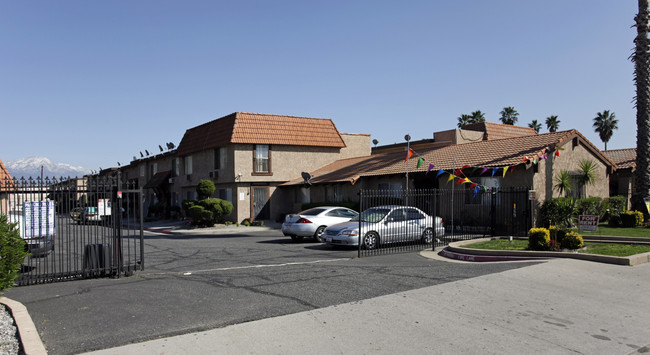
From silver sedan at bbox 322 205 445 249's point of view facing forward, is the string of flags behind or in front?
behind

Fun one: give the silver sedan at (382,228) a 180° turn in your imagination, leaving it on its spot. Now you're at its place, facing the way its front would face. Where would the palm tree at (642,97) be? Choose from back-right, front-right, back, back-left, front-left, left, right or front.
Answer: front

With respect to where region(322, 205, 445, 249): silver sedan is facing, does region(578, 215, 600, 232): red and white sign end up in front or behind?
behind

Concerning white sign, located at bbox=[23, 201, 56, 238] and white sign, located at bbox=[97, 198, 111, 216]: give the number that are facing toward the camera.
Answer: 2

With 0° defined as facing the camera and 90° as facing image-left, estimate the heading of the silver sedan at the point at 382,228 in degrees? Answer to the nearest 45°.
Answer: approximately 45°

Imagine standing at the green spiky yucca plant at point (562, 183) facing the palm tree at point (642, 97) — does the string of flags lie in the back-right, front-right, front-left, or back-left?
back-left

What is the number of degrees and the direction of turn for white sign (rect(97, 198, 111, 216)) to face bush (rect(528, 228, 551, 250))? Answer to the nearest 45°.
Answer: approximately 90° to its left

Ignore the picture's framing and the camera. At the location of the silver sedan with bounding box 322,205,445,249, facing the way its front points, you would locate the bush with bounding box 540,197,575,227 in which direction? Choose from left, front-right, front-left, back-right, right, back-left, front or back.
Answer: back
